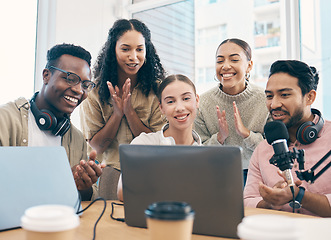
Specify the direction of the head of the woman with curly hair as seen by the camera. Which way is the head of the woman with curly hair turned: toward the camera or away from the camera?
toward the camera

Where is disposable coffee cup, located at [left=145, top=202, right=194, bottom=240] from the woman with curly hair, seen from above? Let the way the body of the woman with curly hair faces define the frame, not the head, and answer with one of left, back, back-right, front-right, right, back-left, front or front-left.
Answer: front

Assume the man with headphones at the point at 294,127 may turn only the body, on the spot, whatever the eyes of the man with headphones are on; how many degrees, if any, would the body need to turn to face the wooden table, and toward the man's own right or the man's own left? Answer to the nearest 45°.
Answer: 0° — they already face it

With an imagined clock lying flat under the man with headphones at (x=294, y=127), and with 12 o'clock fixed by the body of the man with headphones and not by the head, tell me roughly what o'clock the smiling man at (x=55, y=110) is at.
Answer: The smiling man is roughly at 1 o'clock from the man with headphones.

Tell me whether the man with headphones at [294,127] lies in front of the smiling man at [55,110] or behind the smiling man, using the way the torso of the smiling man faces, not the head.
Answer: in front

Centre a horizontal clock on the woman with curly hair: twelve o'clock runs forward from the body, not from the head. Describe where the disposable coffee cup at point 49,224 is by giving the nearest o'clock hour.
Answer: The disposable coffee cup is roughly at 12 o'clock from the woman with curly hair.

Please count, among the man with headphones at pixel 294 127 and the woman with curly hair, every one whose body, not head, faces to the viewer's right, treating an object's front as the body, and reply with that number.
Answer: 0

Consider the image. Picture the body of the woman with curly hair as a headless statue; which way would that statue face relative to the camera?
toward the camera

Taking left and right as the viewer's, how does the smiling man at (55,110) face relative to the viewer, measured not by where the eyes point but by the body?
facing the viewer and to the right of the viewer

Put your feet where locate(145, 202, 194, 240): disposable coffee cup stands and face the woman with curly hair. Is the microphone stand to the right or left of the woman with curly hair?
right

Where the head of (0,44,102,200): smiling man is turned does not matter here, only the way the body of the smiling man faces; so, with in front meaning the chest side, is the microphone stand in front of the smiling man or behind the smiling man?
in front

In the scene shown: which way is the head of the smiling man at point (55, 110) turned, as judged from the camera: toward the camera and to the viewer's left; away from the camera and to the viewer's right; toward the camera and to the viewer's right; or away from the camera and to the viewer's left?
toward the camera and to the viewer's right

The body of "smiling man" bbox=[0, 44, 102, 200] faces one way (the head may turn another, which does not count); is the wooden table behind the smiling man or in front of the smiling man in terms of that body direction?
in front

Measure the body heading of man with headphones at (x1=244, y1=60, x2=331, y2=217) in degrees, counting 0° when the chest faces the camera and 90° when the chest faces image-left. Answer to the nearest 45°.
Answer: approximately 45°
